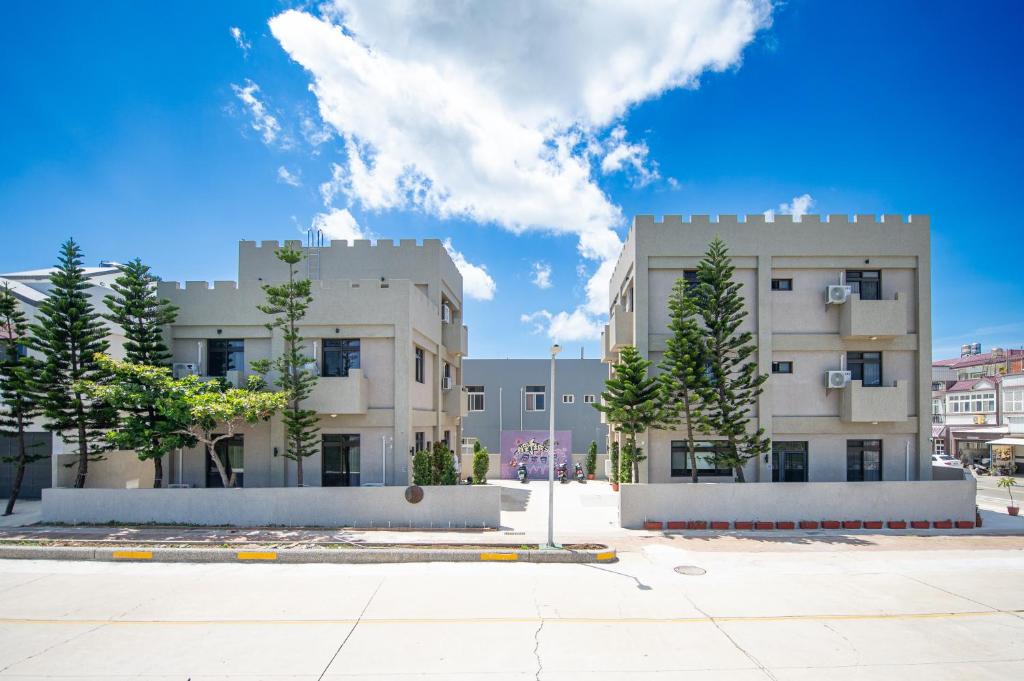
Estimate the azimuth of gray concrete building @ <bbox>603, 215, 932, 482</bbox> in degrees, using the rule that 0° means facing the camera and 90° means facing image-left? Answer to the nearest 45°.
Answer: approximately 0°

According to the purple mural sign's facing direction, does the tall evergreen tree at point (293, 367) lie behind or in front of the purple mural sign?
in front

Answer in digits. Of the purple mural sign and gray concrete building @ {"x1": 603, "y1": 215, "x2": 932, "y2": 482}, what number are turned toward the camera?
2

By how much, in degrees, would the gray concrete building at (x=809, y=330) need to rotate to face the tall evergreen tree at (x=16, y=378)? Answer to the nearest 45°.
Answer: approximately 45° to its right

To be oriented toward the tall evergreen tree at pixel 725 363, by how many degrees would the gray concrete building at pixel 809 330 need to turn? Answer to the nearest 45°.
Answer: approximately 45° to its right

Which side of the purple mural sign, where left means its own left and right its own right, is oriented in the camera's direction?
front

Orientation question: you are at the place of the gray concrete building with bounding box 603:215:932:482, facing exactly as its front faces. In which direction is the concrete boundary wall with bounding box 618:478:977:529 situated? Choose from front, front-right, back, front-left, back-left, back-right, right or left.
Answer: front

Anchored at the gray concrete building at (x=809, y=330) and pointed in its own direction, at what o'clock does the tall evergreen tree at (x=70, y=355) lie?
The tall evergreen tree is roughly at 2 o'clock from the gray concrete building.

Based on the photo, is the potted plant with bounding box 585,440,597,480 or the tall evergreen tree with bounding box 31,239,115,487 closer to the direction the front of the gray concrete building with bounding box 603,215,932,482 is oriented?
the tall evergreen tree
